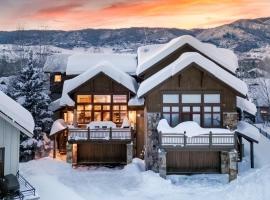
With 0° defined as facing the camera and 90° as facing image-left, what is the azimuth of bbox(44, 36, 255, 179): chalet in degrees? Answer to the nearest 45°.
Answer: approximately 0°

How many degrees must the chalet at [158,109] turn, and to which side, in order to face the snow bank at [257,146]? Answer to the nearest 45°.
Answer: approximately 90° to its left

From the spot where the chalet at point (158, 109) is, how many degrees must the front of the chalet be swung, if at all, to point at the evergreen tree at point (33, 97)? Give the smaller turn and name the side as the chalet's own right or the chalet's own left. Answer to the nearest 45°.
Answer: approximately 135° to the chalet's own right
